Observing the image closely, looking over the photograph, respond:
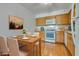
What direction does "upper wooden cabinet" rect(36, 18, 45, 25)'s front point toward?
toward the camera

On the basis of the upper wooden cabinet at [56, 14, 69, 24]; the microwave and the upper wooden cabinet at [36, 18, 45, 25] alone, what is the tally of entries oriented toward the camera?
3

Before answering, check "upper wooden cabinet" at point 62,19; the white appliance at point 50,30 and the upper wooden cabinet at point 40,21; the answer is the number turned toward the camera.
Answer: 3

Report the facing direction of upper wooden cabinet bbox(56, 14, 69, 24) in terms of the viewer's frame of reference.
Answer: facing the viewer

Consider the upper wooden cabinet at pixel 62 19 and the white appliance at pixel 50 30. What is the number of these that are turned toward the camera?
2

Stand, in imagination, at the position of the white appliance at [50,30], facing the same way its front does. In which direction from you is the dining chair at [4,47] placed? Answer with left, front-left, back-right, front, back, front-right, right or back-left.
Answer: right
